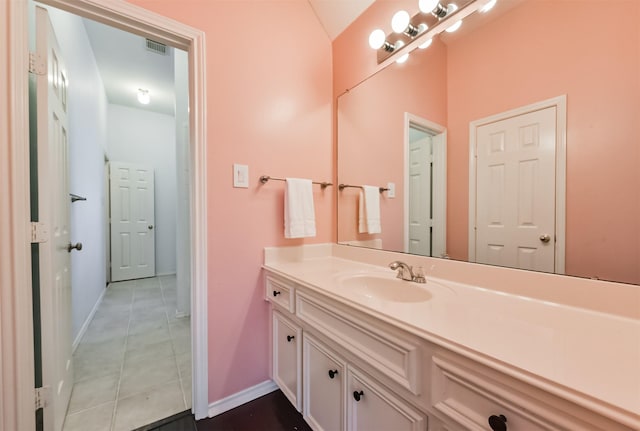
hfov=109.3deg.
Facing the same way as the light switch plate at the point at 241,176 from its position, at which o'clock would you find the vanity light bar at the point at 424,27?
The vanity light bar is roughly at 10 o'clock from the light switch plate.

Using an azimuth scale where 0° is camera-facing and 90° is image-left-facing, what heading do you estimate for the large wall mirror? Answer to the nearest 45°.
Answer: approximately 45°

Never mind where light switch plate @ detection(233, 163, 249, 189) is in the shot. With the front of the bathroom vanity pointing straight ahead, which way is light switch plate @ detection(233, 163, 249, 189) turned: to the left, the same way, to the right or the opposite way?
to the left

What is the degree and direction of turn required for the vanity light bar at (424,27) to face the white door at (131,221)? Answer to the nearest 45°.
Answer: approximately 45° to its right

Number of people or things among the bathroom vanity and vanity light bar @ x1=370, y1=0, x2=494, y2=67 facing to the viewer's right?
0

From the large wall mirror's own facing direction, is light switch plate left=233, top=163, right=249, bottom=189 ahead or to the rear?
ahead

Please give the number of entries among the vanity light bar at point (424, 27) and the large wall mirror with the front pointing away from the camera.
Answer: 0
